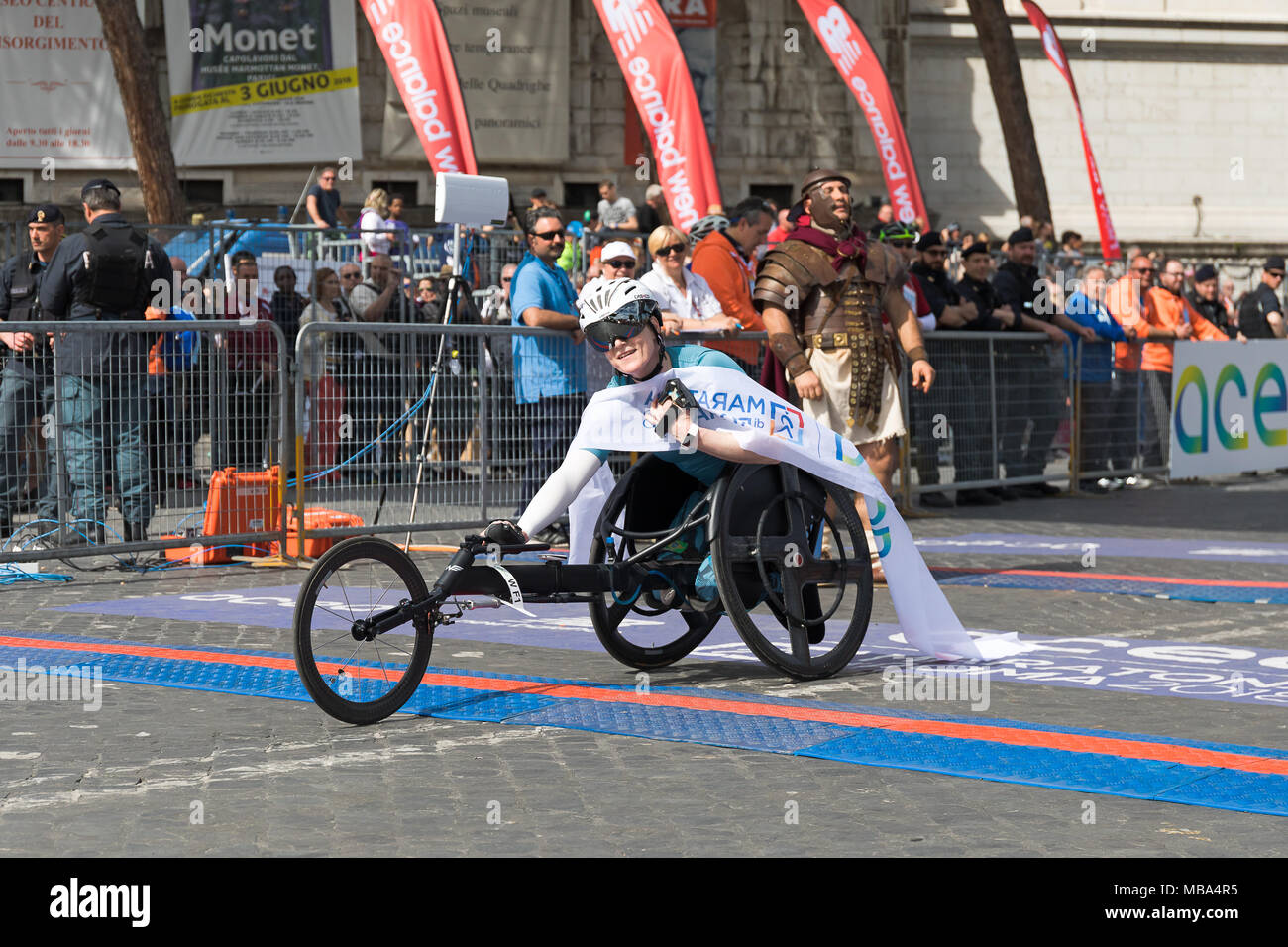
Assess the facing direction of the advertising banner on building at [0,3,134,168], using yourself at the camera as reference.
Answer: facing the viewer

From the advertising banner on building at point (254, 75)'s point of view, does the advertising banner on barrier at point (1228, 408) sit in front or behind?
in front

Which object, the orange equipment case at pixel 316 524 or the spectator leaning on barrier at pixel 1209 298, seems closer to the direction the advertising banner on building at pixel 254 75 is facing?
the orange equipment case

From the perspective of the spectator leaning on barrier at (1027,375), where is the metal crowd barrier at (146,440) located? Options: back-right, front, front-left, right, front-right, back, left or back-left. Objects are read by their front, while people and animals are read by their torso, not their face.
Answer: right

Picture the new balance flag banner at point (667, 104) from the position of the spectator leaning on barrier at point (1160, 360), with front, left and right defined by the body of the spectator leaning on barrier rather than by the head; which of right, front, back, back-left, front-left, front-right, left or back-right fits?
back-right

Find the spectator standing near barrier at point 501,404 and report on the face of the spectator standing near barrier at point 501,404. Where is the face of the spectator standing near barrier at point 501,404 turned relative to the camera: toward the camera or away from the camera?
toward the camera

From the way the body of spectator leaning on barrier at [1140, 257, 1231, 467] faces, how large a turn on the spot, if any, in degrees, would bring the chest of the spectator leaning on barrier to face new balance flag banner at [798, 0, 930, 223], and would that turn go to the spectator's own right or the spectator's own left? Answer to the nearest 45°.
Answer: approximately 180°

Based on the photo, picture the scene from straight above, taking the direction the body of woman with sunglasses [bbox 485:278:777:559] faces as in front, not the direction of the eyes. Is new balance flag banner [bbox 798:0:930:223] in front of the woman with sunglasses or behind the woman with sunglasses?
behind

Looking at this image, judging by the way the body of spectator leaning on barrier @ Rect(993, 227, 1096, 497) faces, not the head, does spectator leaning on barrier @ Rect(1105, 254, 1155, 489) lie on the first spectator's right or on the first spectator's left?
on the first spectator's left
